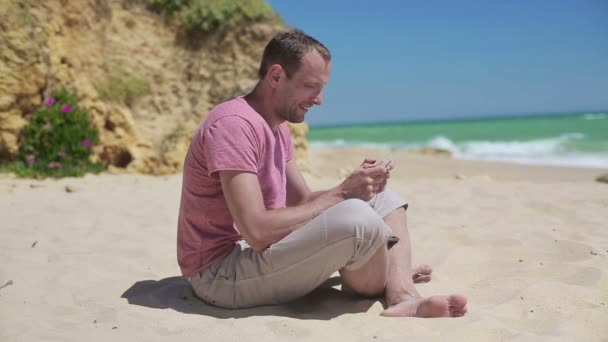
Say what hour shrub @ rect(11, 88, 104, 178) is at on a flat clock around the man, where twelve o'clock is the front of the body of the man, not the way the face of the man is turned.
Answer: The shrub is roughly at 8 o'clock from the man.

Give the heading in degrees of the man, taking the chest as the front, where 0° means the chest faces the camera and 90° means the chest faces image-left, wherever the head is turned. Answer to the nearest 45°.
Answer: approximately 270°

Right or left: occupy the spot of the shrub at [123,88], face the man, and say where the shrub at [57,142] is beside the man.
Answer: right

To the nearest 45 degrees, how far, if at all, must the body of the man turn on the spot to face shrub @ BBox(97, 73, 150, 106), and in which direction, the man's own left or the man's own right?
approximately 135° to the man's own left
